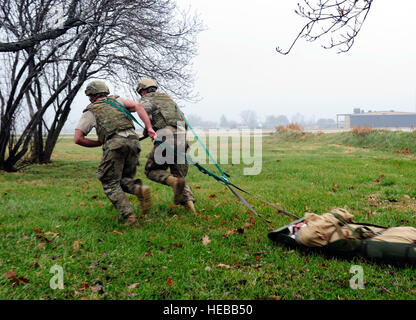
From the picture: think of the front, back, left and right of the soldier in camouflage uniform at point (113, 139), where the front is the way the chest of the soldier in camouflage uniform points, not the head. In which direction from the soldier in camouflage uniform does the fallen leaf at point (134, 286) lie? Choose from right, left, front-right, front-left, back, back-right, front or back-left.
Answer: back-left

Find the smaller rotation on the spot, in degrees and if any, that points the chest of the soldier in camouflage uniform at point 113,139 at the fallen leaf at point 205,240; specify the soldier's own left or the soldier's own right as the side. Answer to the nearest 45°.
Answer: approximately 180°

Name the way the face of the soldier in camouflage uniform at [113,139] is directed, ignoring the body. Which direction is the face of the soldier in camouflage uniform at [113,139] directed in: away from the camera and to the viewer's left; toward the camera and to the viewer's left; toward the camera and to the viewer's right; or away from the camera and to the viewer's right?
away from the camera and to the viewer's left

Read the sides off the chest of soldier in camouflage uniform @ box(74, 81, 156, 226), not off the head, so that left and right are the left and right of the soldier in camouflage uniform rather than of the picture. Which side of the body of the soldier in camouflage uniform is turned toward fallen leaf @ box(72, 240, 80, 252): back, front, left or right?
left

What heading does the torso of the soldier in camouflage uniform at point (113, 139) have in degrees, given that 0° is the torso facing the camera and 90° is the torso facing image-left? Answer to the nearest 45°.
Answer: approximately 135°

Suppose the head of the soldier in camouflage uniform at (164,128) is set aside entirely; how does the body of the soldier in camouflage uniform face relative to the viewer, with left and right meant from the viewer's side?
facing away from the viewer and to the left of the viewer

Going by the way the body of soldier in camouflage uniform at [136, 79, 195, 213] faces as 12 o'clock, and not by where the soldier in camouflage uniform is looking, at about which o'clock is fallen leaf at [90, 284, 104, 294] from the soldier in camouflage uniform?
The fallen leaf is roughly at 8 o'clock from the soldier in camouflage uniform.

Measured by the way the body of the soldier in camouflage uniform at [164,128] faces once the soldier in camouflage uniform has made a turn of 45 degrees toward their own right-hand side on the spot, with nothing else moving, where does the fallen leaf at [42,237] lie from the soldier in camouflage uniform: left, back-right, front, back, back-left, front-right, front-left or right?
back-left

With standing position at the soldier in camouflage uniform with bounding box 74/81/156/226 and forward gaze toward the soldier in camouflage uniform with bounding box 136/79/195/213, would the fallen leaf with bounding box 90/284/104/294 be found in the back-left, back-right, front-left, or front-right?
back-right

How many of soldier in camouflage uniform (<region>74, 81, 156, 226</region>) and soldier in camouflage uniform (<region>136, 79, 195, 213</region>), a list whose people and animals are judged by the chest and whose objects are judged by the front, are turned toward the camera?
0
